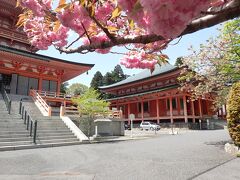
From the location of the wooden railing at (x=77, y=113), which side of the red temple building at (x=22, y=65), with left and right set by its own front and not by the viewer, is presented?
front

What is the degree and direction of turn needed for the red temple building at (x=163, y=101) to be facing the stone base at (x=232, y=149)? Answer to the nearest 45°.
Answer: approximately 45° to its left

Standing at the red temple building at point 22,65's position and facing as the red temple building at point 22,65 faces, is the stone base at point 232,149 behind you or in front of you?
in front

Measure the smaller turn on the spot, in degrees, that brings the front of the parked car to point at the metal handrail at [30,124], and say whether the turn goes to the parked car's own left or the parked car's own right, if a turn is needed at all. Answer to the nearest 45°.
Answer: approximately 45° to the parked car's own right

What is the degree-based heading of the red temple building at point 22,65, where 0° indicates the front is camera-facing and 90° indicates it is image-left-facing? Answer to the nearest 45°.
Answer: approximately 315°
